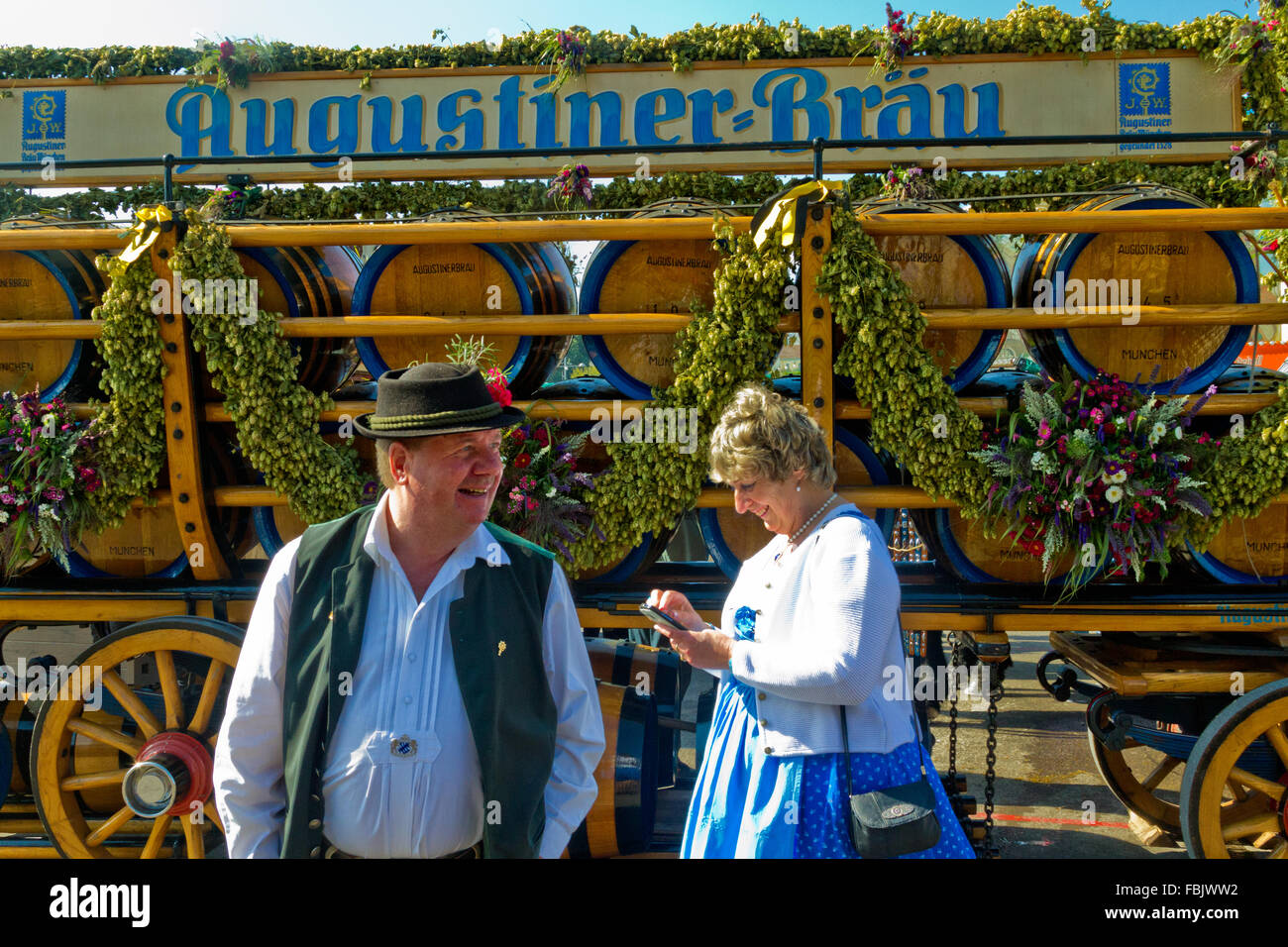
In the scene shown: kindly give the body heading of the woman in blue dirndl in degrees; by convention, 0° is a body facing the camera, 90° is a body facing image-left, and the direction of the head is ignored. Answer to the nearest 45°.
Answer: approximately 90°

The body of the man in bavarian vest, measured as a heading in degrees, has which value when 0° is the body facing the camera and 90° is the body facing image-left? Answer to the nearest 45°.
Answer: approximately 0°

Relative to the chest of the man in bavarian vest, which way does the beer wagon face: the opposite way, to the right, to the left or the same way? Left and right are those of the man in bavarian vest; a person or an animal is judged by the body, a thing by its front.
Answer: to the left

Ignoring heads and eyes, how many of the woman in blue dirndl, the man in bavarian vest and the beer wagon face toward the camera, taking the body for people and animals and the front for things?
1

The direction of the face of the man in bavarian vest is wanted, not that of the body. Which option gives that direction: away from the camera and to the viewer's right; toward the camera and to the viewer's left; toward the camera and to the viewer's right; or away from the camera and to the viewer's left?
toward the camera and to the viewer's right

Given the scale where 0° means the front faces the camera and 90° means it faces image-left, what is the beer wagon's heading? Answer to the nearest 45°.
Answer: approximately 270°

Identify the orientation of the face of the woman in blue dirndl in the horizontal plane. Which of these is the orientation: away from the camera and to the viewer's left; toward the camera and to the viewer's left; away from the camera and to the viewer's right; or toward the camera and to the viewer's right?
toward the camera and to the viewer's left

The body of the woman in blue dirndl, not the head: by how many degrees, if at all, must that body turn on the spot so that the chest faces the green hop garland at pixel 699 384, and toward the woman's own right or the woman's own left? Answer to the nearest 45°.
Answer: approximately 90° to the woman's own right

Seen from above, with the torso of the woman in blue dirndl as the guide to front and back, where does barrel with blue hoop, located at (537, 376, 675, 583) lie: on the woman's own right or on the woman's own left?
on the woman's own right

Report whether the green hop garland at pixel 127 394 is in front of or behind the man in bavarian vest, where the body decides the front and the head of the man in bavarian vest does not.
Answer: behind
